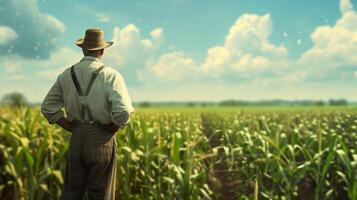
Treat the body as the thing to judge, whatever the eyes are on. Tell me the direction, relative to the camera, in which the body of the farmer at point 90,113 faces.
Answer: away from the camera
